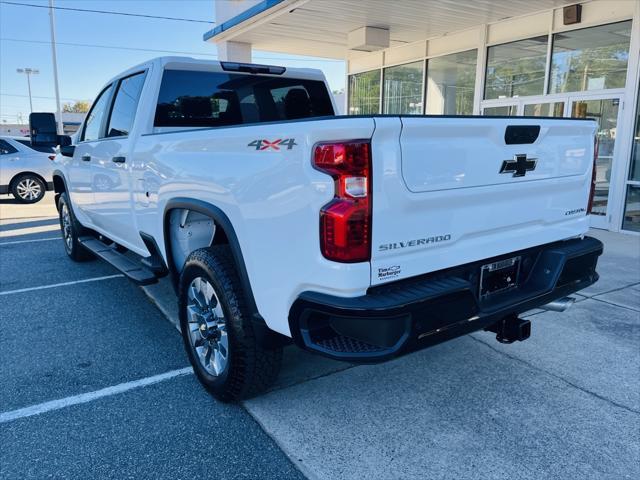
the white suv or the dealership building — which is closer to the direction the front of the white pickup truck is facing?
the white suv

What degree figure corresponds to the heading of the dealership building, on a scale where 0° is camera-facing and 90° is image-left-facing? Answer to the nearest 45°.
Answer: approximately 45°

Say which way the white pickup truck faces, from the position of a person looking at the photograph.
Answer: facing away from the viewer and to the left of the viewer

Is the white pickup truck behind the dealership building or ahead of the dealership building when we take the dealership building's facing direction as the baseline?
ahead

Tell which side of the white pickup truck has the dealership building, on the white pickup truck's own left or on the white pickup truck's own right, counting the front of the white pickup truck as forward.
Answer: on the white pickup truck's own right

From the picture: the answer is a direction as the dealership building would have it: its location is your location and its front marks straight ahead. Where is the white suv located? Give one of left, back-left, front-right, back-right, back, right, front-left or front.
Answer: front-right

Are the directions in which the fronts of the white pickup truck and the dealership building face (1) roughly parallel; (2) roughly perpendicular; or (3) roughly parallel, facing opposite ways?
roughly perpendicular
